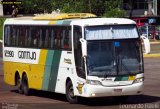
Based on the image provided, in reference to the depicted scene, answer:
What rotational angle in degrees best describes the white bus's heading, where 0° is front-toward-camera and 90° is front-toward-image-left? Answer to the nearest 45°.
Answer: approximately 315°
